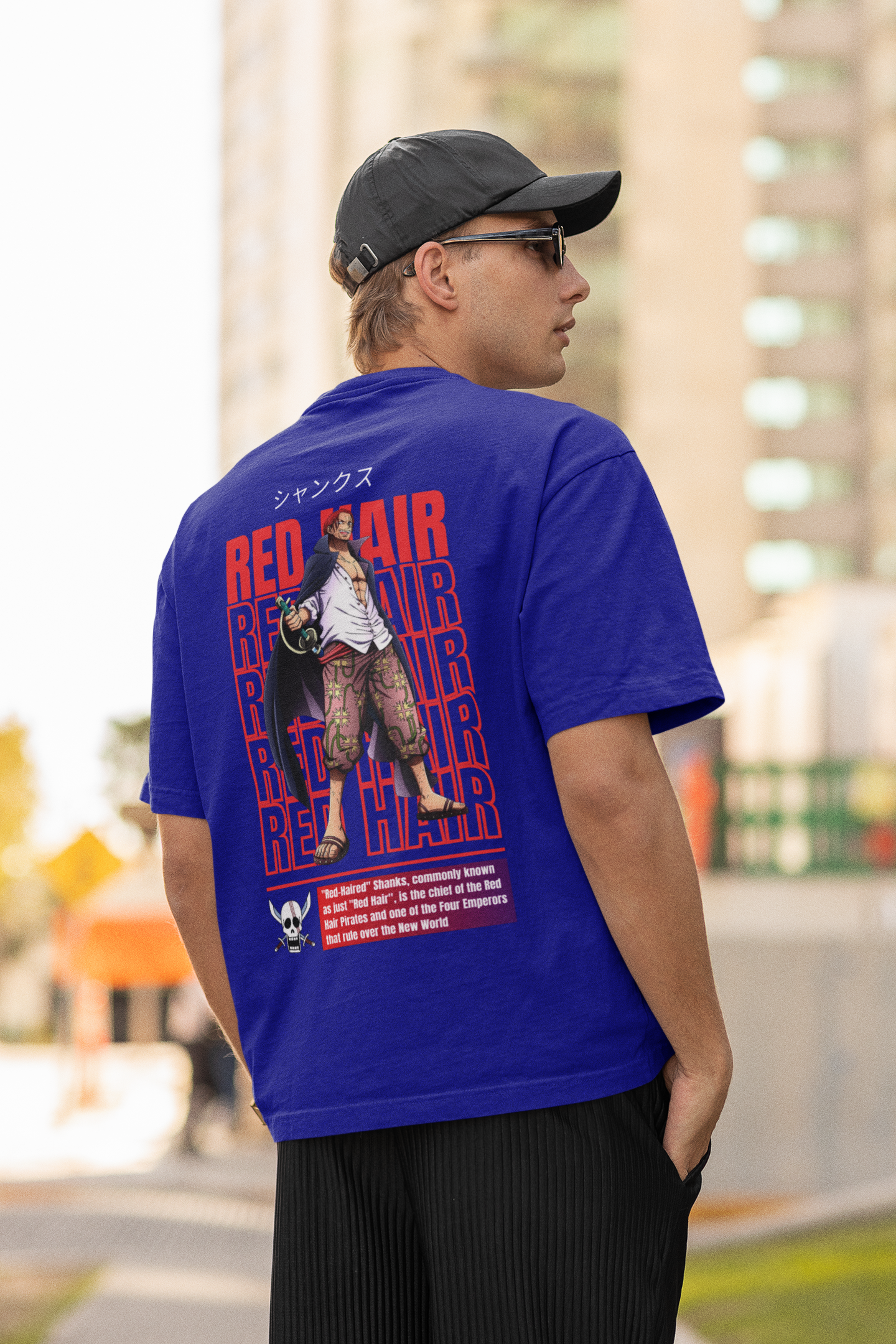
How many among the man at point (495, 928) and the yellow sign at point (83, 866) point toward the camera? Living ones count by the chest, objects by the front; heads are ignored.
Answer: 1

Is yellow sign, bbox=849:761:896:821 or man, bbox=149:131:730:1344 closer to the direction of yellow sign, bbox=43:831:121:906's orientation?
the man

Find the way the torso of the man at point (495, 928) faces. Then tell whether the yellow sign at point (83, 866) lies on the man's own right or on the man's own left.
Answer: on the man's own left

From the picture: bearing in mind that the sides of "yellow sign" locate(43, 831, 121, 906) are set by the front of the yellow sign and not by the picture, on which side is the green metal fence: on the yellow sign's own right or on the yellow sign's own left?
on the yellow sign's own left

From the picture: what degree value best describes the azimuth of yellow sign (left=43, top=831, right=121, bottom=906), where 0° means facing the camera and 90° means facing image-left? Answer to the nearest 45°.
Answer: approximately 0°

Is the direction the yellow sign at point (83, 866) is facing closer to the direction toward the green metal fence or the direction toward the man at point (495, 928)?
the man

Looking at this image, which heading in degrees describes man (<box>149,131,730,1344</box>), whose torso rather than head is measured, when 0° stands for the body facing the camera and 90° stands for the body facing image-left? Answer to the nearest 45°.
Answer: approximately 225°

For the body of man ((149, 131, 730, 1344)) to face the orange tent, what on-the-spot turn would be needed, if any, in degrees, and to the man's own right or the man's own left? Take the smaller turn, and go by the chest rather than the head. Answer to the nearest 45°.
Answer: approximately 45° to the man's own left

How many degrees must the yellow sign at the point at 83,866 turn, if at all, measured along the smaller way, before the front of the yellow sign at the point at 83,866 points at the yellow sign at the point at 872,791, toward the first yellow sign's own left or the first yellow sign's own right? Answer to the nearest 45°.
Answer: approximately 45° to the first yellow sign's own left
